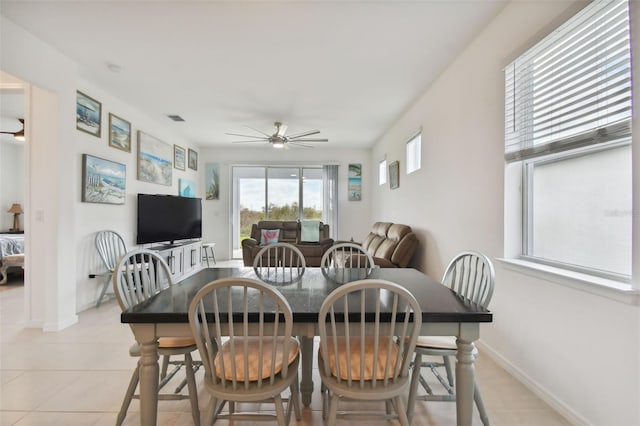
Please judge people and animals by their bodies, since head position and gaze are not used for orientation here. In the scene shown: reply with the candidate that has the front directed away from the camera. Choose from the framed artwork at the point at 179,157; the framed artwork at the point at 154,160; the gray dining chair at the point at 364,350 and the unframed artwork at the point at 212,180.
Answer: the gray dining chair

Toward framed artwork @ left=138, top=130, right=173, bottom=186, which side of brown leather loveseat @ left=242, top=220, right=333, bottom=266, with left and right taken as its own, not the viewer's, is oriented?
right

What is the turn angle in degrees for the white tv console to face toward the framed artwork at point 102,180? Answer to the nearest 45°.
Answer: approximately 90° to its right

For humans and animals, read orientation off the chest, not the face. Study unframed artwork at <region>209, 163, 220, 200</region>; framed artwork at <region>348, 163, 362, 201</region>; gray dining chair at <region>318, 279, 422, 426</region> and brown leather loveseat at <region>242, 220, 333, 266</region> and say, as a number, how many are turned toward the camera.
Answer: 3

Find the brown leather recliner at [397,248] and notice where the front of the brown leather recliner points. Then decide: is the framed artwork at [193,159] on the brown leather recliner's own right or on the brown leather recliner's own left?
on the brown leather recliner's own right

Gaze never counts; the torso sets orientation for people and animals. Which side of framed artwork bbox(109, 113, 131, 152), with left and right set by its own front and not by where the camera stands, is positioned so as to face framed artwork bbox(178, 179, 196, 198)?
left

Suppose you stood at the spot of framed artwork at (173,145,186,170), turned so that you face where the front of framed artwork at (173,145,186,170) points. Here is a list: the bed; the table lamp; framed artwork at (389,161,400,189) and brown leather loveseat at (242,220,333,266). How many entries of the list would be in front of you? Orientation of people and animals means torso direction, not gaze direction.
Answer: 2

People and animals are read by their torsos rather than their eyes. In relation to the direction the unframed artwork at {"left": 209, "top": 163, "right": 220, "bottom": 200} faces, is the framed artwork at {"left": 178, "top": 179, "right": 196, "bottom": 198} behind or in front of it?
in front

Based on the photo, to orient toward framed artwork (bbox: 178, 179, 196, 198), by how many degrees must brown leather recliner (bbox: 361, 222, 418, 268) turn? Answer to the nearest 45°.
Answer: approximately 45° to its right

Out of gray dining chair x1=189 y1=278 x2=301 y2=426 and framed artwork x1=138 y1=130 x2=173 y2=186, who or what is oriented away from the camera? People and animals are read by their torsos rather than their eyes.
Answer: the gray dining chair

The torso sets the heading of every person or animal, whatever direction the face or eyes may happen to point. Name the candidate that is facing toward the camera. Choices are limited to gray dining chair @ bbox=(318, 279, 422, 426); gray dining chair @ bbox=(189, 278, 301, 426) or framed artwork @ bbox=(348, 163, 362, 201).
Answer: the framed artwork

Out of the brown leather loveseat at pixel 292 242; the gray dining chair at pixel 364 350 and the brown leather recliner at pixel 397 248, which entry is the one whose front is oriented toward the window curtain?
the gray dining chair

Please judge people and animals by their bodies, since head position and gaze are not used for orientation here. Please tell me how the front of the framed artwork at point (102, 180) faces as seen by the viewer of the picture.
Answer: facing the viewer and to the right of the viewer

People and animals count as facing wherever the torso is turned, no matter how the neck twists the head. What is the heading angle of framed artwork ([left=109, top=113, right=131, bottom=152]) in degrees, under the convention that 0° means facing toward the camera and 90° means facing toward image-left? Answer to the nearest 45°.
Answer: approximately 315°

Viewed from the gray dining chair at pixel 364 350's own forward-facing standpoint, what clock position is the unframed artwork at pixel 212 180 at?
The unframed artwork is roughly at 11 o'clock from the gray dining chair.

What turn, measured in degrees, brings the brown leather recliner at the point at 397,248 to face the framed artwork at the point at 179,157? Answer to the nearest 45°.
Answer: approximately 45° to its right

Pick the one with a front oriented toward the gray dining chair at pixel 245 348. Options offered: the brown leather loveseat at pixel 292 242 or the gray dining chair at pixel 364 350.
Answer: the brown leather loveseat

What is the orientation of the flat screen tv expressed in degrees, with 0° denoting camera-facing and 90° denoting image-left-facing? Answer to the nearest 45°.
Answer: approximately 315°

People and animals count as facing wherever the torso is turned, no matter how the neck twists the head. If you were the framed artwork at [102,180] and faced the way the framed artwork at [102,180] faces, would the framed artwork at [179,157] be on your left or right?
on your left
